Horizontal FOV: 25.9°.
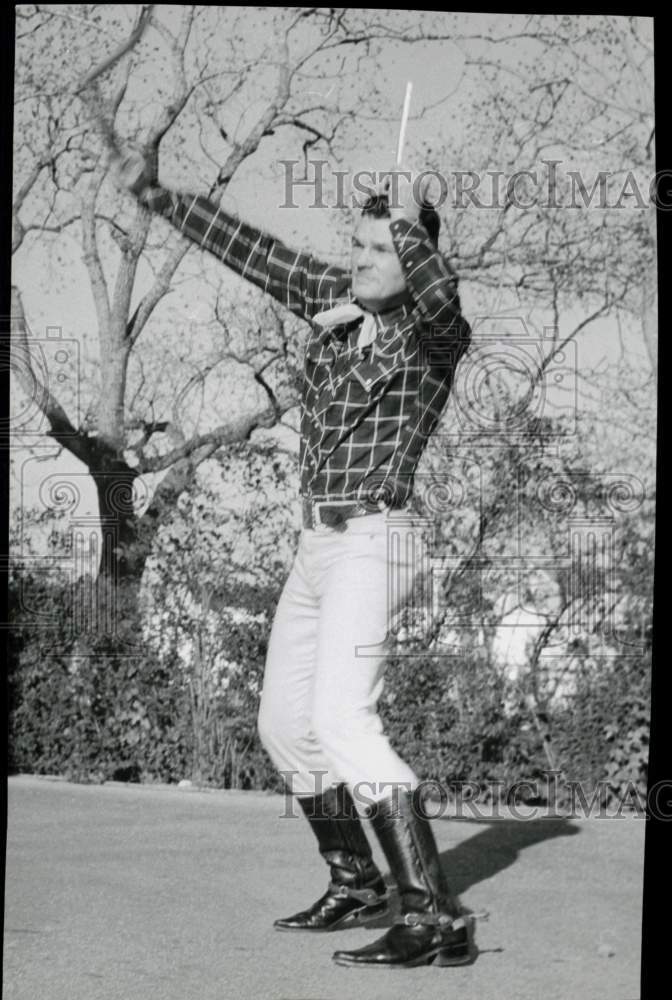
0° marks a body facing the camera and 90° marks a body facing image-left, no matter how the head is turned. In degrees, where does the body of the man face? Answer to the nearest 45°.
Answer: approximately 45°
